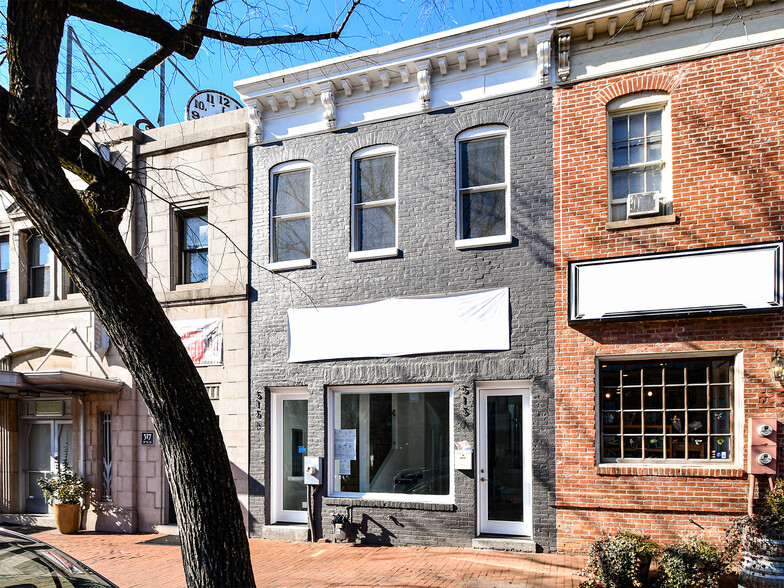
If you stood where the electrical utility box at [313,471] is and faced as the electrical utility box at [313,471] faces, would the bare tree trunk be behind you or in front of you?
in front

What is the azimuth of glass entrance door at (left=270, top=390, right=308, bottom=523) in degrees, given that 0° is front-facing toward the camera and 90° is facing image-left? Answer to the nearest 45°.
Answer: approximately 0°

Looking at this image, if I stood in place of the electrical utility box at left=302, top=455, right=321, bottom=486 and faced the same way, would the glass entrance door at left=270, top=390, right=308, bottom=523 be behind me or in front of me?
behind

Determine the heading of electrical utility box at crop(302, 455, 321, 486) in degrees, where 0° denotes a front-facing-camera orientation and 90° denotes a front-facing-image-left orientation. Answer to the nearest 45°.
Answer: approximately 0°

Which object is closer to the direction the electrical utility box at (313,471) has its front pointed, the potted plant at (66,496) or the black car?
the black car

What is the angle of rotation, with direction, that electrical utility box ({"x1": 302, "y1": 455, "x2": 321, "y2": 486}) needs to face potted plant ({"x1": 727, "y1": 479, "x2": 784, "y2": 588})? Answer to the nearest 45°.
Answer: approximately 45° to its left

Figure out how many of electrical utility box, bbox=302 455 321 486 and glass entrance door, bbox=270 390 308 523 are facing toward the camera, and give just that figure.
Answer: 2
